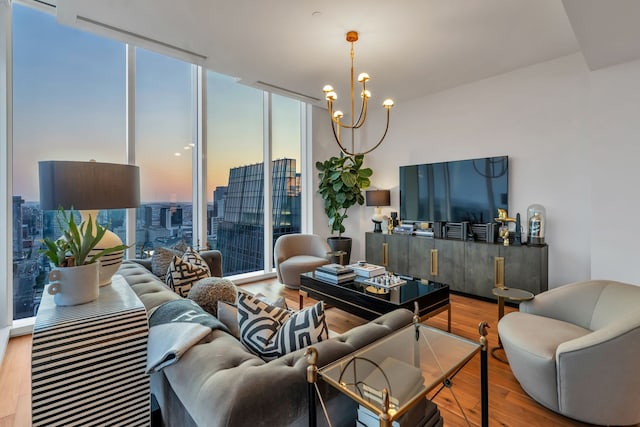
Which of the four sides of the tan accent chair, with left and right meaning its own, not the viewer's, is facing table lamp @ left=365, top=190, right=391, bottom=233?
left

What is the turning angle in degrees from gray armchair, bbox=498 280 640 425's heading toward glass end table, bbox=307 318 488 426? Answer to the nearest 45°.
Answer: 0° — it already faces it

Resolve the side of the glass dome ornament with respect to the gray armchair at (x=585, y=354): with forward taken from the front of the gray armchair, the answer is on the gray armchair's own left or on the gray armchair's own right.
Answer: on the gray armchair's own right

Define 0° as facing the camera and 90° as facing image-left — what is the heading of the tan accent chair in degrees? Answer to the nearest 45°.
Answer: approximately 315°

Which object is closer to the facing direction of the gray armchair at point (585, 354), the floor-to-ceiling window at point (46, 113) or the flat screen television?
the floor-to-ceiling window

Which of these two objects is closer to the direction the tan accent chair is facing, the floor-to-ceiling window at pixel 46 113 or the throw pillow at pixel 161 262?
the throw pillow

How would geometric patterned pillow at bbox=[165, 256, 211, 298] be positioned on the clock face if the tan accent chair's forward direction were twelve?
The geometric patterned pillow is roughly at 2 o'clock from the tan accent chair.

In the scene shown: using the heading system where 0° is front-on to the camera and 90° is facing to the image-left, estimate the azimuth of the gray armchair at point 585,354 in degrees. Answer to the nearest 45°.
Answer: approximately 45°

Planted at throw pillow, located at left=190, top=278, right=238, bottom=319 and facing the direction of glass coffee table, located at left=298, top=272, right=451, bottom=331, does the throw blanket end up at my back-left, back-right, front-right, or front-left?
back-right

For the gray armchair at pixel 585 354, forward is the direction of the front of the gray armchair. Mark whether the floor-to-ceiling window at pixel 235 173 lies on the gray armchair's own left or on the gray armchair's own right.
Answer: on the gray armchair's own right
